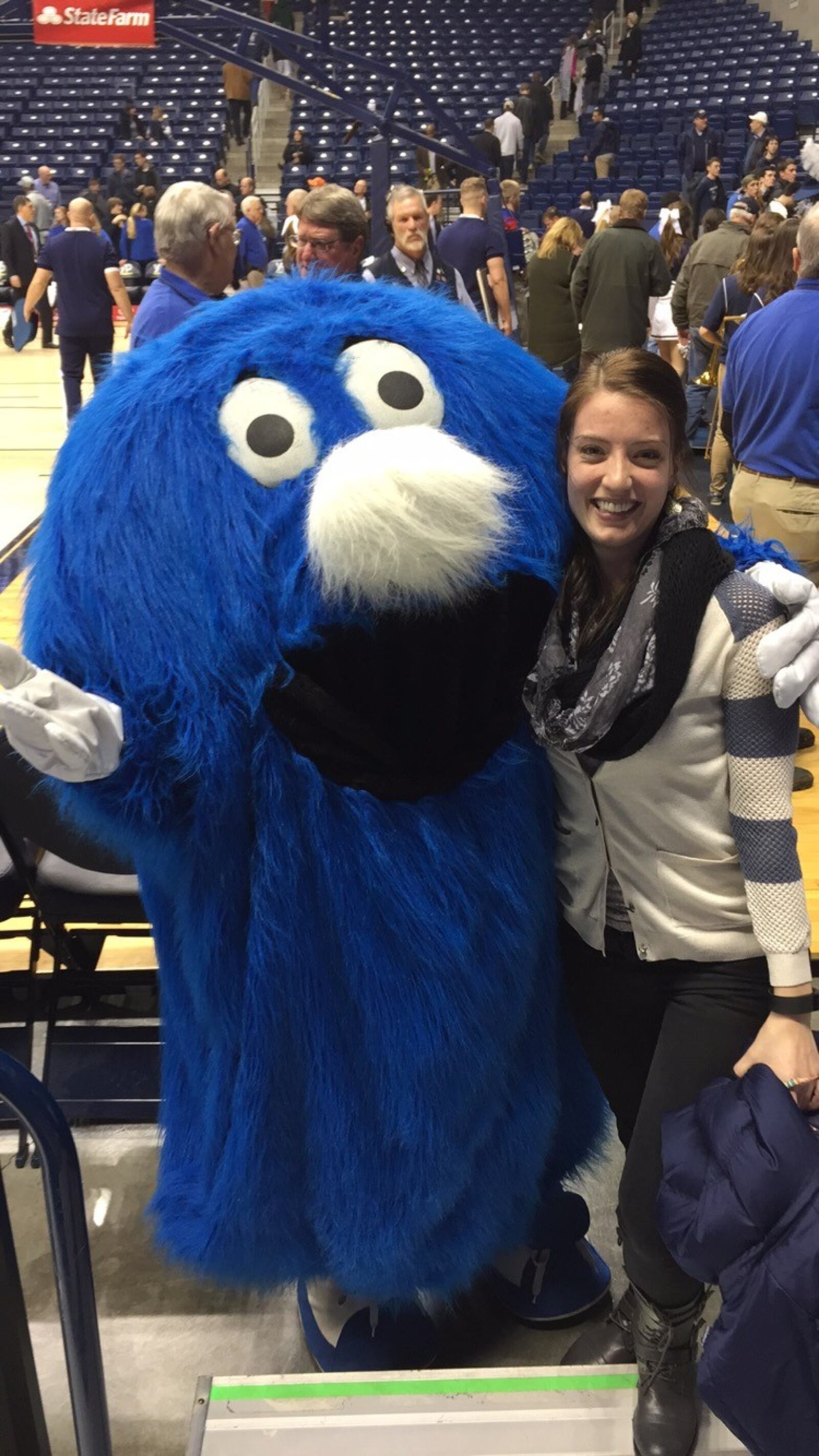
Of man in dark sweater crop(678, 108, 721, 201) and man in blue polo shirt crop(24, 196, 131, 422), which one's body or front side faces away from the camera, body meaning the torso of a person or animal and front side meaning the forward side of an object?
the man in blue polo shirt

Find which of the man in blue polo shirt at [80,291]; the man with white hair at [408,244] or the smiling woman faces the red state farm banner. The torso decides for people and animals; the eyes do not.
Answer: the man in blue polo shirt

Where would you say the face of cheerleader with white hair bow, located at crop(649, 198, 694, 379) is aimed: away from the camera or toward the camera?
away from the camera

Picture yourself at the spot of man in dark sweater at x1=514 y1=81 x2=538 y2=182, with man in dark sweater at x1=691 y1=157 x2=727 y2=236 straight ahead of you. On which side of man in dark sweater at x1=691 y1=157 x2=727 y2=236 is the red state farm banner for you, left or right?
right

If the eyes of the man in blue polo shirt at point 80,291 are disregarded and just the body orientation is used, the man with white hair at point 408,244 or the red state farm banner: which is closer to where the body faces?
the red state farm banner

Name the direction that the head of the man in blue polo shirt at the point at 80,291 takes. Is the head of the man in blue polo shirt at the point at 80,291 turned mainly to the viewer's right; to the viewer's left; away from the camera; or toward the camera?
away from the camera

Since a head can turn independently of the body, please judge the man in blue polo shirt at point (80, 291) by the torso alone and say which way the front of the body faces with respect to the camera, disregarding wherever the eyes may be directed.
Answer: away from the camera

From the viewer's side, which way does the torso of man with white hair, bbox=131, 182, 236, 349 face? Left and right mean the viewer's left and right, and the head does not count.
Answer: facing away from the viewer and to the right of the viewer

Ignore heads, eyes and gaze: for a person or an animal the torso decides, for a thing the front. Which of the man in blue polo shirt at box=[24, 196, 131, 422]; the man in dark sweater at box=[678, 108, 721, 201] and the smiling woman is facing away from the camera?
the man in blue polo shirt

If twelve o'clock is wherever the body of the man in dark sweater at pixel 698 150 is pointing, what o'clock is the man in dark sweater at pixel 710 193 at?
the man in dark sweater at pixel 710 193 is roughly at 12 o'clock from the man in dark sweater at pixel 698 150.
